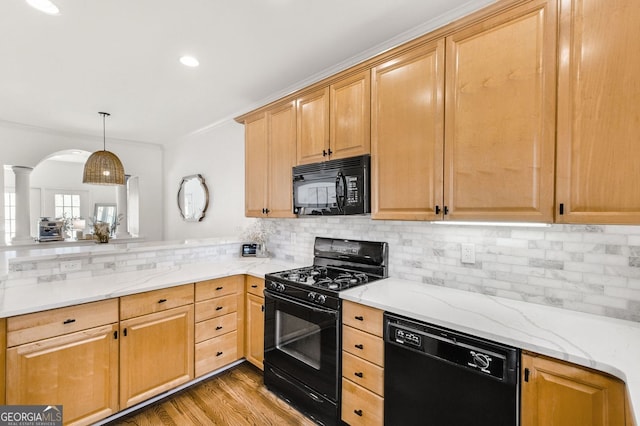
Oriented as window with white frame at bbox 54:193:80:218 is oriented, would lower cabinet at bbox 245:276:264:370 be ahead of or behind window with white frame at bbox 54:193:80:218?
ahead

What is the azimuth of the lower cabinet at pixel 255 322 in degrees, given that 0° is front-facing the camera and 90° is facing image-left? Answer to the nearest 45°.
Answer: approximately 45°

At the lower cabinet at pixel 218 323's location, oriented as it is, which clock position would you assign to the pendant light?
The pendant light is roughly at 6 o'clock from the lower cabinet.

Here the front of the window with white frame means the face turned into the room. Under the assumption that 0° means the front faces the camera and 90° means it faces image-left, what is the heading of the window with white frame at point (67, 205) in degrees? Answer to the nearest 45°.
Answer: approximately 0°

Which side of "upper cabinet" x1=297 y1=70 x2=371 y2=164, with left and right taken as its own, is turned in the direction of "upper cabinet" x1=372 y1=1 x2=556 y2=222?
left

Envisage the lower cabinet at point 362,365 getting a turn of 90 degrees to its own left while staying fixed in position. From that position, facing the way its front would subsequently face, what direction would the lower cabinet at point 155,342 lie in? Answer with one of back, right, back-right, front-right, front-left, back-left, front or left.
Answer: back-right

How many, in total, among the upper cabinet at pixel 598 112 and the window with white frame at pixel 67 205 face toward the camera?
2

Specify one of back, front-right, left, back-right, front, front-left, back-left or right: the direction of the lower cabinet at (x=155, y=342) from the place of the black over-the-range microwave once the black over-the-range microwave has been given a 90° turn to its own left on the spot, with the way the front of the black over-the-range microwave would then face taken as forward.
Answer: back-right

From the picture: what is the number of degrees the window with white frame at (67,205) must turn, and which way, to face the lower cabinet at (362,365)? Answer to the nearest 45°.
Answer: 0° — it already faces it

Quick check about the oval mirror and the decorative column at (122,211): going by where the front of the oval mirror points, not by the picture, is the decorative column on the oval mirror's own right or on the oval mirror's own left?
on the oval mirror's own right

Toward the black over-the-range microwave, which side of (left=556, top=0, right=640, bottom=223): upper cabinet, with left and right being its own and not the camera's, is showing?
right

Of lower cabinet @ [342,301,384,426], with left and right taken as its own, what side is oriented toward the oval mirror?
right
